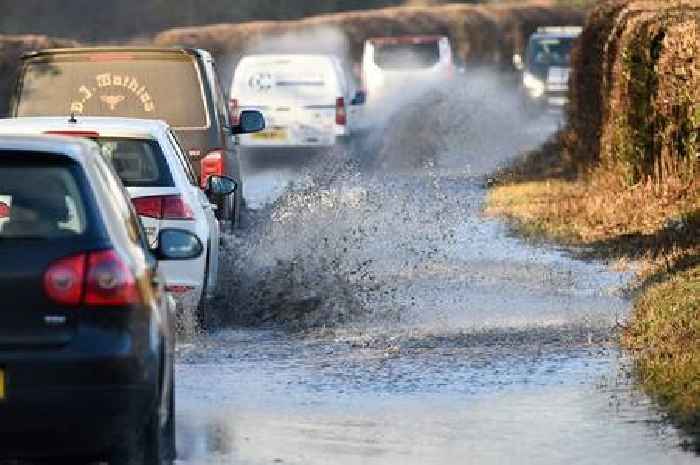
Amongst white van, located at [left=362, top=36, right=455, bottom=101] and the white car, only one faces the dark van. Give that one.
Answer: the white car

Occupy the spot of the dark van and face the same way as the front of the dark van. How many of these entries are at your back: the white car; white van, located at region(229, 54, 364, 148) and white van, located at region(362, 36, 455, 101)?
1

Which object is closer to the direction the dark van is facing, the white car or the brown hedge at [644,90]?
the brown hedge

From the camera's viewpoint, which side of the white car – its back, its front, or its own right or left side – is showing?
back

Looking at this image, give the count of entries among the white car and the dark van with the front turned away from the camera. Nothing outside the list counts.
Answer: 2

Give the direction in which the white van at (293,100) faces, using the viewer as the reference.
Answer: facing away from the viewer

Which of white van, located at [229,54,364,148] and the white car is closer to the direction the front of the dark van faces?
the white van

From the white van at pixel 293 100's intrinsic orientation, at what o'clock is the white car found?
The white car is roughly at 6 o'clock from the white van.

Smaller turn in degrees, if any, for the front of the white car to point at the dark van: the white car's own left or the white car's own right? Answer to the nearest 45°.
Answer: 0° — it already faces it

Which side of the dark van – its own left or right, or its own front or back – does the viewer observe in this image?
back
